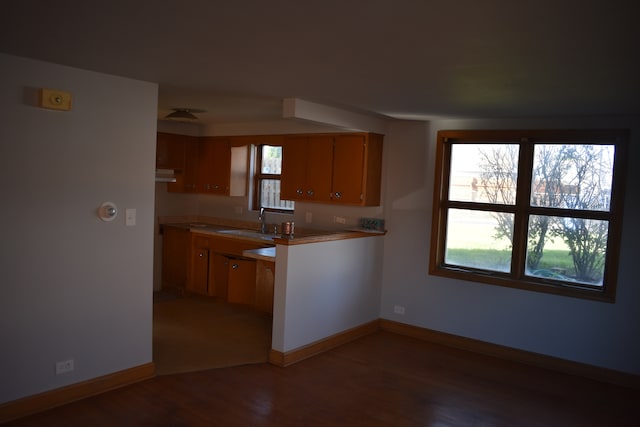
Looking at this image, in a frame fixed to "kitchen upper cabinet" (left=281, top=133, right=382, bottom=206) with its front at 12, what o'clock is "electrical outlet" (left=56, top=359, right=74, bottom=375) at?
The electrical outlet is roughly at 12 o'clock from the kitchen upper cabinet.

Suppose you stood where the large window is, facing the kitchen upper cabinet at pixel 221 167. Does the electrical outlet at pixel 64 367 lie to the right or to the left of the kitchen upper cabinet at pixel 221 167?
left

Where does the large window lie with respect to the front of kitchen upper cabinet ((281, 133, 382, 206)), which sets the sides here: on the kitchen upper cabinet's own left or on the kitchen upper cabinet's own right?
on the kitchen upper cabinet's own left

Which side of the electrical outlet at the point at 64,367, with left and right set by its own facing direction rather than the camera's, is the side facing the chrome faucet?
left

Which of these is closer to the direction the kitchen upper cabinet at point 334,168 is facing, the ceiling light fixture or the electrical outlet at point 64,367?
the electrical outlet

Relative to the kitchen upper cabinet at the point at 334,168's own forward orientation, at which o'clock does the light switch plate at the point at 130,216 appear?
The light switch plate is roughly at 12 o'clock from the kitchen upper cabinet.

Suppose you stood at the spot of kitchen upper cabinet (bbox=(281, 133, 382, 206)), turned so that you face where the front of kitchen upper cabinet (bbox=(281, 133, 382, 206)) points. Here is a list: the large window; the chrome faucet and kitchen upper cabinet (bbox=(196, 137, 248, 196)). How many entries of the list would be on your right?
2

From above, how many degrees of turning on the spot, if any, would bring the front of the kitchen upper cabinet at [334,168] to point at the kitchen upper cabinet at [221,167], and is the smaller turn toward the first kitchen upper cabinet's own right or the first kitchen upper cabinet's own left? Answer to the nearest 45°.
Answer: approximately 90° to the first kitchen upper cabinet's own right

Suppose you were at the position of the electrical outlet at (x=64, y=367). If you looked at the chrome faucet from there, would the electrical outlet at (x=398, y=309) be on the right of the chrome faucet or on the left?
right
